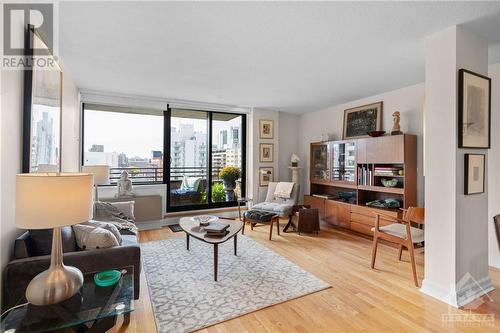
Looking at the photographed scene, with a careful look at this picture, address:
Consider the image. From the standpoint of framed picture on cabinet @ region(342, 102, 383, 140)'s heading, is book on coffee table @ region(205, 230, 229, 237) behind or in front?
in front

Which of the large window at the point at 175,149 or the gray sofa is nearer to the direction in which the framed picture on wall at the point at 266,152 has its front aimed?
the gray sofa

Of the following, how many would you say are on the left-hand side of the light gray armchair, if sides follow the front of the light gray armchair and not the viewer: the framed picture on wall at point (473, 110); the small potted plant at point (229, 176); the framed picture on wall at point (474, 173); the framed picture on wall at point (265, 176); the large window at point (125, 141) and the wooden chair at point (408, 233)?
3

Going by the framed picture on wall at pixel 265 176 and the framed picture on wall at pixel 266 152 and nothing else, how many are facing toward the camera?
2
